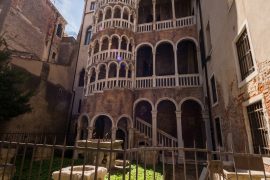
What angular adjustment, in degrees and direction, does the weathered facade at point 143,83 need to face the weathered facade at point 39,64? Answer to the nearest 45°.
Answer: approximately 90° to its right

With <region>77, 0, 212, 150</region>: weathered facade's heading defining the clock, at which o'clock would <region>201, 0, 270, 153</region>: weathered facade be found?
<region>201, 0, 270, 153</region>: weathered facade is roughly at 11 o'clock from <region>77, 0, 212, 150</region>: weathered facade.

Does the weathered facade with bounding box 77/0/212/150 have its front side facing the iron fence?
yes

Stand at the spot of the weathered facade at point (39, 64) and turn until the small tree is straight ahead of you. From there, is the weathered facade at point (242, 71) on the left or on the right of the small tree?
left

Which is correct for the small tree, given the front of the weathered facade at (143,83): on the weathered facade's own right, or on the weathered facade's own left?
on the weathered facade's own right

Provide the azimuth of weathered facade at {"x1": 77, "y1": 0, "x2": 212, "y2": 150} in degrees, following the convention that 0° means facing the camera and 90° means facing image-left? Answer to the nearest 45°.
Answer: approximately 0°
